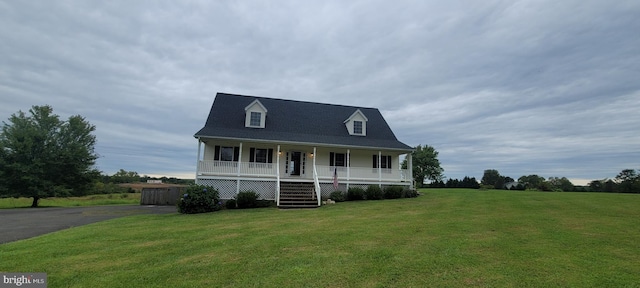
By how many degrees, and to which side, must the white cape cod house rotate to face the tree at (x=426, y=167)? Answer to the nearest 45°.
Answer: approximately 135° to its left

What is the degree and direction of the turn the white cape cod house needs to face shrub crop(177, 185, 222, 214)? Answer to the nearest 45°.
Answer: approximately 45° to its right

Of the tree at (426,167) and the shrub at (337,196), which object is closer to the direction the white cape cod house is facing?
the shrub

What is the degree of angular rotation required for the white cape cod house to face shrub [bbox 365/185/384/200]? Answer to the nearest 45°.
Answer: approximately 90° to its left

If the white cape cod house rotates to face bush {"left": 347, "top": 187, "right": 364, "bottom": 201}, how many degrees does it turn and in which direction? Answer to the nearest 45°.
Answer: approximately 90° to its left

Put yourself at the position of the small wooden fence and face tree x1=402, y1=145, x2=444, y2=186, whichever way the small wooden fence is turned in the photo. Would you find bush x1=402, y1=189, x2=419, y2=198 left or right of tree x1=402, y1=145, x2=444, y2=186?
right

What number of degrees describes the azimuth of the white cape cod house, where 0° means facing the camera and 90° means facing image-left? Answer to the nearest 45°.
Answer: approximately 0°

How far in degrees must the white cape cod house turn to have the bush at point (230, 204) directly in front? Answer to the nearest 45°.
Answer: approximately 45° to its right

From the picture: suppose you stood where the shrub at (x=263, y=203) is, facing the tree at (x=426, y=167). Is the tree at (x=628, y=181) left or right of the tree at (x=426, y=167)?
right

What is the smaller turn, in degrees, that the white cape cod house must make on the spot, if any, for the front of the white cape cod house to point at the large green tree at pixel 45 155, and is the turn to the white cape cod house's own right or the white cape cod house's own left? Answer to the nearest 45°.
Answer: approximately 90° to the white cape cod house's own right

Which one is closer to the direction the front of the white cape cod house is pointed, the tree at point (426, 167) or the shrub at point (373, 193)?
the shrub

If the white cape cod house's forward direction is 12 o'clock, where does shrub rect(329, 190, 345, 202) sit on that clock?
The shrub is roughly at 10 o'clock from the white cape cod house.
